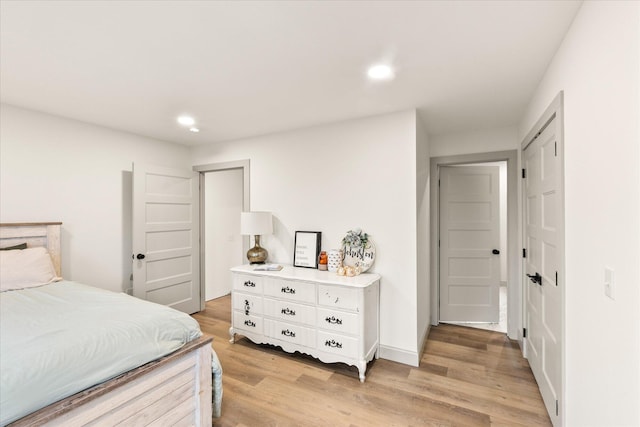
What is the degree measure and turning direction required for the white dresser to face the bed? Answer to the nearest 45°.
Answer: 0° — it already faces it

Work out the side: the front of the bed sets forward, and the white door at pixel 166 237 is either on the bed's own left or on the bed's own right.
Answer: on the bed's own left

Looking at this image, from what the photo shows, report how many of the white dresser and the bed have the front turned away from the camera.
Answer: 0

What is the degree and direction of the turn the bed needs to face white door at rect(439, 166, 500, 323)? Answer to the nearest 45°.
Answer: approximately 45° to its left

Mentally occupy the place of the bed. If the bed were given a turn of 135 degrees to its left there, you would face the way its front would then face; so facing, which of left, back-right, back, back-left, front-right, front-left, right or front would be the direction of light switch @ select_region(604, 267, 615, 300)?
back-right

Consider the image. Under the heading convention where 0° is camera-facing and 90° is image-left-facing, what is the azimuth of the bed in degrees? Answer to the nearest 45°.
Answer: approximately 315°

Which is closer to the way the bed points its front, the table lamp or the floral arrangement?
the floral arrangement
